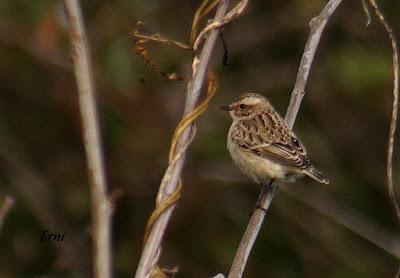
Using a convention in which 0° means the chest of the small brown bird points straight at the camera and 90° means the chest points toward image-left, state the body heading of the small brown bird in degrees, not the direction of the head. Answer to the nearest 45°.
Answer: approximately 90°
